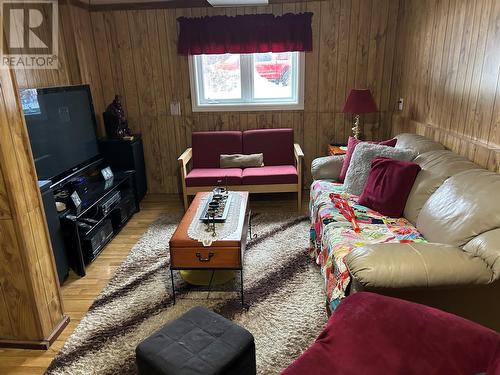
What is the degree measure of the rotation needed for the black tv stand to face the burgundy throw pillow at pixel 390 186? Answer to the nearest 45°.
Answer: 0° — it already faces it

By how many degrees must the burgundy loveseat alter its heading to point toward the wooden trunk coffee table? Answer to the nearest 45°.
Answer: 0° — it already faces it

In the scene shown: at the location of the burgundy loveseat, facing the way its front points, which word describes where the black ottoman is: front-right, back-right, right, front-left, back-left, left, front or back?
front

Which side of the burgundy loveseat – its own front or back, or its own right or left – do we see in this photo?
front

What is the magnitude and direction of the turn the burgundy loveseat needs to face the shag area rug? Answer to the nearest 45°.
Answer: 0° — it already faces it

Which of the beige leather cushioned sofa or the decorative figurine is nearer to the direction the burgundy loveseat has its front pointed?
the beige leather cushioned sofa

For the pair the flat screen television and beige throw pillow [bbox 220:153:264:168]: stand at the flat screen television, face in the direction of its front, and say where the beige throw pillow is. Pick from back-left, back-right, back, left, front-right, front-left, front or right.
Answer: front-left

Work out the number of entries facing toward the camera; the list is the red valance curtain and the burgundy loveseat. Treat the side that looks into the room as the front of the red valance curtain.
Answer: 2

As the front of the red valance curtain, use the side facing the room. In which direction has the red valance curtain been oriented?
toward the camera

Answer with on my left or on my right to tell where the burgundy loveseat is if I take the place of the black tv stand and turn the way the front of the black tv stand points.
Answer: on my left

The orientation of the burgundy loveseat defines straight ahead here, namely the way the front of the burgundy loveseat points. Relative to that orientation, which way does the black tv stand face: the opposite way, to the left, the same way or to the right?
to the left

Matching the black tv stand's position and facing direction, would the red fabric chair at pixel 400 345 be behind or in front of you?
in front

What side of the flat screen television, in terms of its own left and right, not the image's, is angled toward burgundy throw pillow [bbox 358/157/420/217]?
front

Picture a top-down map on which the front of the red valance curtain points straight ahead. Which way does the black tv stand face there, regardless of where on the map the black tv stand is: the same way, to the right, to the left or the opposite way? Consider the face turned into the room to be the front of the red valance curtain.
to the left

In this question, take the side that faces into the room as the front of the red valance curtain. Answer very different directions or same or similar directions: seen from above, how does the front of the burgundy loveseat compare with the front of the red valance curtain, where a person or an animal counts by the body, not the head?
same or similar directions

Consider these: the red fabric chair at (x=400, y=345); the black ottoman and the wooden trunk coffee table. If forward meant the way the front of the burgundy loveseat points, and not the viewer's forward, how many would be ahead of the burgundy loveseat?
3

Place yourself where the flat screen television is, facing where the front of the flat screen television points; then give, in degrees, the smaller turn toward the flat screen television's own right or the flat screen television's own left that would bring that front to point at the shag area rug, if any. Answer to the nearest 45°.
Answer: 0° — it already faces it
